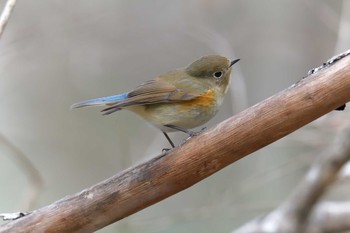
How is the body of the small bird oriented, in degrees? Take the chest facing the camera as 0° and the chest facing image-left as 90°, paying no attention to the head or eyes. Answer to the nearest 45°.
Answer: approximately 270°
